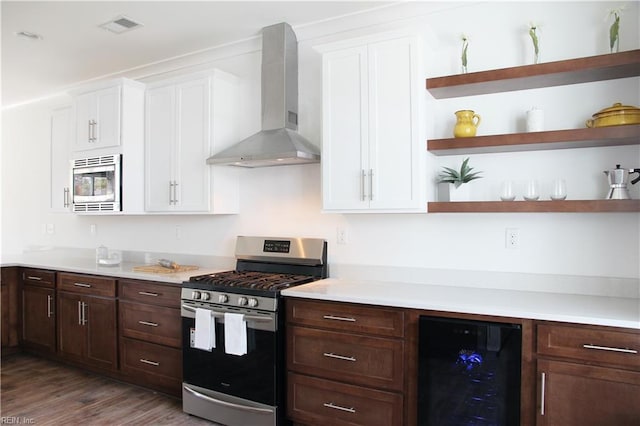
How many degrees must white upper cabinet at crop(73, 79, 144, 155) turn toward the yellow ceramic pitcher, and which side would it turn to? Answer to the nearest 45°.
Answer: approximately 90° to its left

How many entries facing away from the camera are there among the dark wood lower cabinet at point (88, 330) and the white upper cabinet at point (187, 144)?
0

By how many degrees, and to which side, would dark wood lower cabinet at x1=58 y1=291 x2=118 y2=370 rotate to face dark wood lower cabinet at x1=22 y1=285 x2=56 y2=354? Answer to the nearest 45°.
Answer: approximately 90° to its right

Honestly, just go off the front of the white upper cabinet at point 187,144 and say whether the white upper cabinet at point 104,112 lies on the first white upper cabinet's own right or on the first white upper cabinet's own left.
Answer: on the first white upper cabinet's own right

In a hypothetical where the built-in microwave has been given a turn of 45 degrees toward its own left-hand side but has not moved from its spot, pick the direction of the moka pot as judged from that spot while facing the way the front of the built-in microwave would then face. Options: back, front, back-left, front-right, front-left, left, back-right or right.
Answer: front-left

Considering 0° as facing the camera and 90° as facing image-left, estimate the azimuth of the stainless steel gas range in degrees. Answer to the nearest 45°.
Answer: approximately 45°

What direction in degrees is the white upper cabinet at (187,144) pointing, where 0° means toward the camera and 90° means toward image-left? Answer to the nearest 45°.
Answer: approximately 45°

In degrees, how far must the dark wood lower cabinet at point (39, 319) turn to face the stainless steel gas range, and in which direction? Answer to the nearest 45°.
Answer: approximately 90° to its left

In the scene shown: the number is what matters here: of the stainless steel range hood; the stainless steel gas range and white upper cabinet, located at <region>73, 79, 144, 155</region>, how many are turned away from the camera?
0

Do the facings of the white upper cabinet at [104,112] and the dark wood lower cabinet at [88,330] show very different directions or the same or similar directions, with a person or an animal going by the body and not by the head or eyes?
same or similar directions

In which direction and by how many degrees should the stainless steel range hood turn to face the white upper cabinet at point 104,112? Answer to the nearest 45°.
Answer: approximately 90° to its right

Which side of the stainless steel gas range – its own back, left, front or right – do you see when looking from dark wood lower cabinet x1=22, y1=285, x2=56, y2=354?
right

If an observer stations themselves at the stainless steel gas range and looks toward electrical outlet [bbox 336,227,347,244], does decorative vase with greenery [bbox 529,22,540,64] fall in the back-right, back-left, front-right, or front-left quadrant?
front-right

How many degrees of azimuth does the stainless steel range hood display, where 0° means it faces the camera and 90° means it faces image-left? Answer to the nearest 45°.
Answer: approximately 45°

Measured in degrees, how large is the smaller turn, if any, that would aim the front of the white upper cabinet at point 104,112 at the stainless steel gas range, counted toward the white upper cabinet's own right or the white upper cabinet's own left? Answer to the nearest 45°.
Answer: approximately 90° to the white upper cabinet's own left

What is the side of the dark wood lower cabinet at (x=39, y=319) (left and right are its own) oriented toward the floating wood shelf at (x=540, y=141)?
left

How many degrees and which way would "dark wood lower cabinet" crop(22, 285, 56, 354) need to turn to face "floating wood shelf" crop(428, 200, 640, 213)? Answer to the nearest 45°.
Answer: approximately 90° to its left

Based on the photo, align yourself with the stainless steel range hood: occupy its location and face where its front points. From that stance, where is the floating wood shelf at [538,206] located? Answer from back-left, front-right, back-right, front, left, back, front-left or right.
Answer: left
